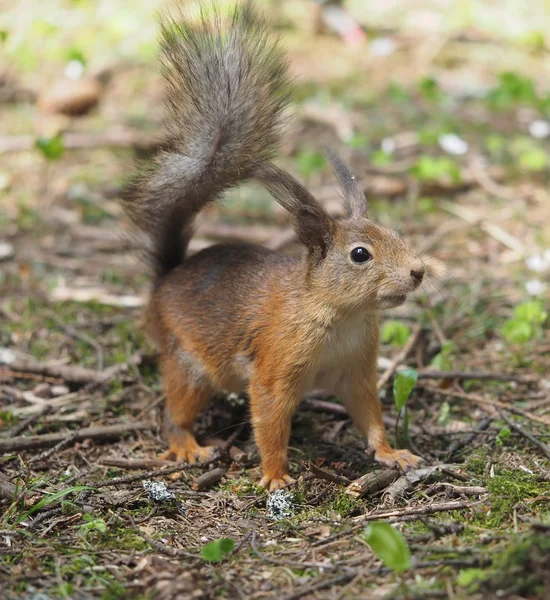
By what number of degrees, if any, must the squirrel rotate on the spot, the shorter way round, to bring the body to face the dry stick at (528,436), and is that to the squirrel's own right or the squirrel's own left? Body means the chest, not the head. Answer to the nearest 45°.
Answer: approximately 45° to the squirrel's own left

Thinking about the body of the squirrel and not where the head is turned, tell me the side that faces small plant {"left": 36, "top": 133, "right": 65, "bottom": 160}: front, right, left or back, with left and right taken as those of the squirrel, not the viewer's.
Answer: back

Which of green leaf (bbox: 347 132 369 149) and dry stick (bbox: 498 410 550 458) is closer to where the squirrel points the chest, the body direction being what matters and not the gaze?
the dry stick

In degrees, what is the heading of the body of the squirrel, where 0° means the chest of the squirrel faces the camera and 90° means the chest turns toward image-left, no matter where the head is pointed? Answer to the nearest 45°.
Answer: approximately 315°

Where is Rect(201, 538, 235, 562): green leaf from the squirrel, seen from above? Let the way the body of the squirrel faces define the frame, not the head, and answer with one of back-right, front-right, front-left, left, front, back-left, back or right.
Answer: front-right
